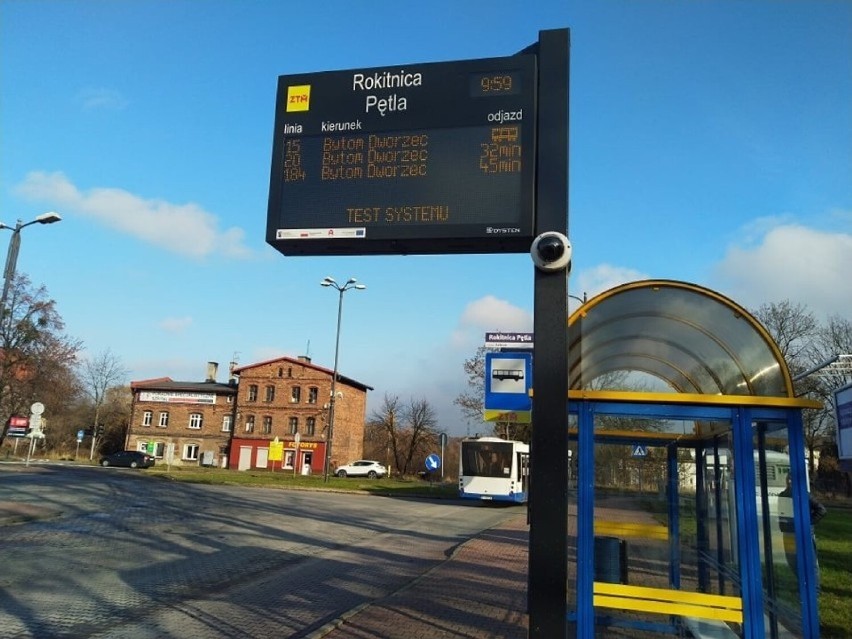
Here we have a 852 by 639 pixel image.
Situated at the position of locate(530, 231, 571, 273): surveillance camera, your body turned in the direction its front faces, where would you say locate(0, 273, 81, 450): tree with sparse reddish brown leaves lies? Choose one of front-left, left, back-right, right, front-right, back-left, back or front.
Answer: back-right

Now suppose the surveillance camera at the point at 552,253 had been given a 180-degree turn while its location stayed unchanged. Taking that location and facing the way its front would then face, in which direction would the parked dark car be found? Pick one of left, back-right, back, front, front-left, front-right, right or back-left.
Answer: front-left

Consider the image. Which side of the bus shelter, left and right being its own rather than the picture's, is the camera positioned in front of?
left

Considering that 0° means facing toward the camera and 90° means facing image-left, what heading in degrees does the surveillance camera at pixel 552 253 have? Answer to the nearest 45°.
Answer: approximately 0°

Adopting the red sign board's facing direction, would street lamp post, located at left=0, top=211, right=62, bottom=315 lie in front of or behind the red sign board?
in front

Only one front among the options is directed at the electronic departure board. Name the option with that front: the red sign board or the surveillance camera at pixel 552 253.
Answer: the red sign board

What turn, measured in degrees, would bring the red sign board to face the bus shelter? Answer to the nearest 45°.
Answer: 0° — it already faces it

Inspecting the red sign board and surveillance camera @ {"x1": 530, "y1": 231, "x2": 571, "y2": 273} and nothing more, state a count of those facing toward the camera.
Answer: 2

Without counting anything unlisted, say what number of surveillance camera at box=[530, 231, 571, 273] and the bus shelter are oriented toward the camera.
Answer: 1

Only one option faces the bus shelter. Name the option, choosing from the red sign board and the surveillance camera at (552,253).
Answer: the red sign board

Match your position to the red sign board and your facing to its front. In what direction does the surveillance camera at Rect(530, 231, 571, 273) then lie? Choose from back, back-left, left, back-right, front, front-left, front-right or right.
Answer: front

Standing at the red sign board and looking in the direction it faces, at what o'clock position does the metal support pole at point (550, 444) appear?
The metal support pole is roughly at 12 o'clock from the red sign board.

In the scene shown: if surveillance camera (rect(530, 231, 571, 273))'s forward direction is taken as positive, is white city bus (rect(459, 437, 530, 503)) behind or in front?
behind

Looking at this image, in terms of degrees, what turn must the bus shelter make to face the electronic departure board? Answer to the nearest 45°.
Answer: approximately 45° to its left

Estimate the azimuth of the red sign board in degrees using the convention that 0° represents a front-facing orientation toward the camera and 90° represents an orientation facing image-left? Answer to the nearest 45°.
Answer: approximately 0°

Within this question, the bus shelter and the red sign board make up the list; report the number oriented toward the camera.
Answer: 1

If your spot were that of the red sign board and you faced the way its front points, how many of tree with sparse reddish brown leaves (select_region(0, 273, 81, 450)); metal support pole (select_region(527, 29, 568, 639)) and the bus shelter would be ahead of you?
2

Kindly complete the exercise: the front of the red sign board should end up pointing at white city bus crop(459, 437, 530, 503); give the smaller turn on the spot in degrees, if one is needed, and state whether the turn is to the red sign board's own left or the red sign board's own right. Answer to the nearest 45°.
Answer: approximately 45° to the red sign board's own left
